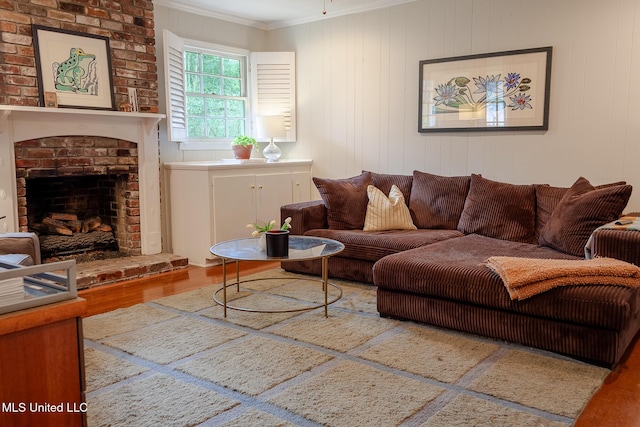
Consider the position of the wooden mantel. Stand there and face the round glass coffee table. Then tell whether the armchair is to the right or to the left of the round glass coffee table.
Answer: right

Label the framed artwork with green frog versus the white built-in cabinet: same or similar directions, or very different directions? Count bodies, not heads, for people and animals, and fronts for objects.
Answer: same or similar directions

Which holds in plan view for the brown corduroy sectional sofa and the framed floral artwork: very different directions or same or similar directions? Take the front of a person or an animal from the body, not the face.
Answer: same or similar directions

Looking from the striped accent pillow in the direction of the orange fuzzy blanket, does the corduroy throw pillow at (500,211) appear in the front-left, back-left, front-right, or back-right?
front-left

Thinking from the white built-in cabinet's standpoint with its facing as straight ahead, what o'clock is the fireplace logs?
The fireplace logs is roughly at 4 o'clock from the white built-in cabinet.

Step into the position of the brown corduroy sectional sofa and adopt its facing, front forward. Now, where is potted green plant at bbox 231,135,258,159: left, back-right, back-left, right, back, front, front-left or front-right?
right

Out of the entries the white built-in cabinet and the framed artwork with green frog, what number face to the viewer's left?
0

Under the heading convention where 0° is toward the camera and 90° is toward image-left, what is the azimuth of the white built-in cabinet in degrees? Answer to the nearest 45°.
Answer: approximately 315°

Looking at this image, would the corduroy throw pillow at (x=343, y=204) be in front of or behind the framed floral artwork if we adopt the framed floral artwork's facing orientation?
in front

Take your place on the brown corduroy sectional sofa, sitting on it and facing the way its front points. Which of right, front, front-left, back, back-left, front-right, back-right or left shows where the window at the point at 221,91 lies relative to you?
right

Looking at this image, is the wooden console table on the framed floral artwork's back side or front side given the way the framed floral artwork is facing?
on the front side

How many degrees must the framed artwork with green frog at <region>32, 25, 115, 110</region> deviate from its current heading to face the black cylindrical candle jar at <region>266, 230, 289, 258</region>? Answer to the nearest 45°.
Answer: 0° — it already faces it

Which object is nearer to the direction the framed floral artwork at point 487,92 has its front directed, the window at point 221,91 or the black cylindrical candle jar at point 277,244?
the black cylindrical candle jar

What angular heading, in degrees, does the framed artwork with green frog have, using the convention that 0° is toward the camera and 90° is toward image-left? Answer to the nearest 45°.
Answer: approximately 315°

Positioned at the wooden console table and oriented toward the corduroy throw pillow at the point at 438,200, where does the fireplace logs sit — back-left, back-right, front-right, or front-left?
front-left

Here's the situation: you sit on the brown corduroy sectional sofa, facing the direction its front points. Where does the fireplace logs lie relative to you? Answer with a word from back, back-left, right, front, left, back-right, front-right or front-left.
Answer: front-right

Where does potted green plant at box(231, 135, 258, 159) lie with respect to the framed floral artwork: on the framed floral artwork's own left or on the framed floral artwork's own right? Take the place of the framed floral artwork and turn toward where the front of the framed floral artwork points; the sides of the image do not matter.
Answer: on the framed floral artwork's own right

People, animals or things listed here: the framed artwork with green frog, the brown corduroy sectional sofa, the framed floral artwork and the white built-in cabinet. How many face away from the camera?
0

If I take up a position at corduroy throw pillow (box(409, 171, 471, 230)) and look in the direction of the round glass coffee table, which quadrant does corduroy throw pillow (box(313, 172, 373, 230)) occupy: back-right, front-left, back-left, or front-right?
front-right
